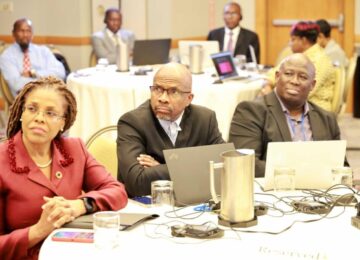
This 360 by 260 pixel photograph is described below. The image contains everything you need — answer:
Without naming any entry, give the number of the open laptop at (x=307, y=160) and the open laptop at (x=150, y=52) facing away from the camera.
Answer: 2

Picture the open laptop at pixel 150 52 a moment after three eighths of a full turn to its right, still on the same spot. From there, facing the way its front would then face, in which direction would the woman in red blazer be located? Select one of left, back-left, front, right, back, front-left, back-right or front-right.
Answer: front-right

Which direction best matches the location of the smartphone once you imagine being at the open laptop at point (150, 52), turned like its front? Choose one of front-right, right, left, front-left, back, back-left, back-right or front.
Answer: back

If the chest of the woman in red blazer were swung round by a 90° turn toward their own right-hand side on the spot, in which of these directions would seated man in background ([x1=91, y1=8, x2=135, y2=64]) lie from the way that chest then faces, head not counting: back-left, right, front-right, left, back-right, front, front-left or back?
back-right

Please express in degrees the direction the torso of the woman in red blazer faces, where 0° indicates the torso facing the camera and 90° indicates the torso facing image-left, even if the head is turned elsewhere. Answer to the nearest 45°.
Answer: approximately 315°

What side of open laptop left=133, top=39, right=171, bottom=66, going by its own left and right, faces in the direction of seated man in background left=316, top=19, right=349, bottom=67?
right

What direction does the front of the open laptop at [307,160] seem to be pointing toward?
away from the camera

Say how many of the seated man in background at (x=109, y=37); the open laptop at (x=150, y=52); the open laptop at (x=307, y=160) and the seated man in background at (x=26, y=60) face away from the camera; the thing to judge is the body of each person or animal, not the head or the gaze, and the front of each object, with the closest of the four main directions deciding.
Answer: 2

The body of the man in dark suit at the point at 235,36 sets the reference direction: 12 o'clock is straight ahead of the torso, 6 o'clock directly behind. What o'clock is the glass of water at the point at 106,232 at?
The glass of water is roughly at 12 o'clock from the man in dark suit.

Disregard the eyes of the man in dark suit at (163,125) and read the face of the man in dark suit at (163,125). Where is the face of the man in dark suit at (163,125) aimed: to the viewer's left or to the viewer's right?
to the viewer's left

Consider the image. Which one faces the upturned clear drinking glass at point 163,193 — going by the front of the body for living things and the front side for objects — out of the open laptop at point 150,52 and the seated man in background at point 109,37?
the seated man in background

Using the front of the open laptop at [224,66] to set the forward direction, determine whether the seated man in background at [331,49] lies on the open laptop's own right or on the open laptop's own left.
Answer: on the open laptop's own left
